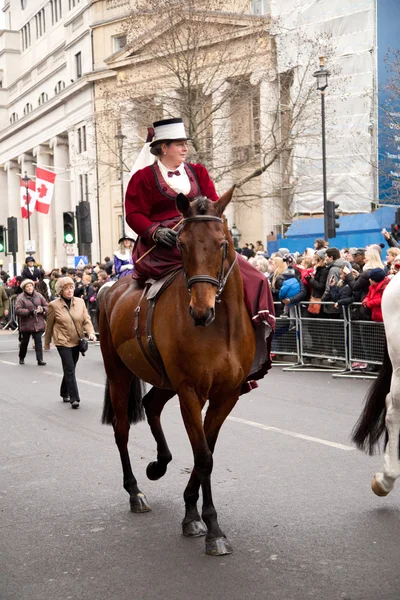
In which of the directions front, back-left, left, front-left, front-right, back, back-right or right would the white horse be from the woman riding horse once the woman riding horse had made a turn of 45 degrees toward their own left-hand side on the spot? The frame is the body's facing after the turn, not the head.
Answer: front

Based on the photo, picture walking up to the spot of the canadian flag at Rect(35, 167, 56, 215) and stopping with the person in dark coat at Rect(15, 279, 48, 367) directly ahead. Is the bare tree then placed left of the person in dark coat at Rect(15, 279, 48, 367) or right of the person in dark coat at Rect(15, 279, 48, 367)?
left

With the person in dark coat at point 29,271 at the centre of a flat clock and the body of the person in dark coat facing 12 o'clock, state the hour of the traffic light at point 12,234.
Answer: The traffic light is roughly at 6 o'clock from the person in dark coat.

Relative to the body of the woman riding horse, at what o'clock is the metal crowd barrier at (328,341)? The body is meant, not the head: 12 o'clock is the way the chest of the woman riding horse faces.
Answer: The metal crowd barrier is roughly at 8 o'clock from the woman riding horse.

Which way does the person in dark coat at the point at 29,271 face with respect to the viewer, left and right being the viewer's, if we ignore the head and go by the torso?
facing the viewer

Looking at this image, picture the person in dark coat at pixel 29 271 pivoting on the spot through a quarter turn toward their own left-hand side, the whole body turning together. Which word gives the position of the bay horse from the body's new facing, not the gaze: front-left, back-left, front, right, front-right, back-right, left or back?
right

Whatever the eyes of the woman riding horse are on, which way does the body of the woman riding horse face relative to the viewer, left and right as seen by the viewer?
facing the viewer and to the right of the viewer

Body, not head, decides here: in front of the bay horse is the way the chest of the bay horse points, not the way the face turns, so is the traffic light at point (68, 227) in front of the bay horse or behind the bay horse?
behind

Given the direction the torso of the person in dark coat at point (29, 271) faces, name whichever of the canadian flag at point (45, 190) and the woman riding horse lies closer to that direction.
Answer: the woman riding horse

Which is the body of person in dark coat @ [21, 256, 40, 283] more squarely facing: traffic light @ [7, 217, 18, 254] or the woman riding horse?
the woman riding horse

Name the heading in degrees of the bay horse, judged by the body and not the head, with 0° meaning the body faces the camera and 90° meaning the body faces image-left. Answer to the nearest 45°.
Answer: approximately 315°

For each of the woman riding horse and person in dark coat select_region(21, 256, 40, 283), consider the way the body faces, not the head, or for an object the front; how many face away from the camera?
0
